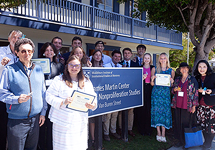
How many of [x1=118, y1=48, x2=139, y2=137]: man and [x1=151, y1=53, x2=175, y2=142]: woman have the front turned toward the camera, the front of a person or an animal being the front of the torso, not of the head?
2

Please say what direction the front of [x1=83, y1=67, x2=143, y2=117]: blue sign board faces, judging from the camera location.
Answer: facing the viewer and to the right of the viewer

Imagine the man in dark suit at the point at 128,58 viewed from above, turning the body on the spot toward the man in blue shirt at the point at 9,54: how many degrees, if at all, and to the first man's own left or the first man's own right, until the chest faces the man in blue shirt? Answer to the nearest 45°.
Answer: approximately 45° to the first man's own right

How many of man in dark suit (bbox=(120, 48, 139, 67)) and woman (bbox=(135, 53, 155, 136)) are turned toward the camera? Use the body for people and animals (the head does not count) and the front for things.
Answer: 2

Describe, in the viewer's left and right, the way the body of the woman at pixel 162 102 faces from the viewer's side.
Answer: facing the viewer

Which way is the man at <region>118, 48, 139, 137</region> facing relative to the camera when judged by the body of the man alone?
toward the camera

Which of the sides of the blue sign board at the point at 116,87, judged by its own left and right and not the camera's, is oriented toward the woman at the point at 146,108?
left
